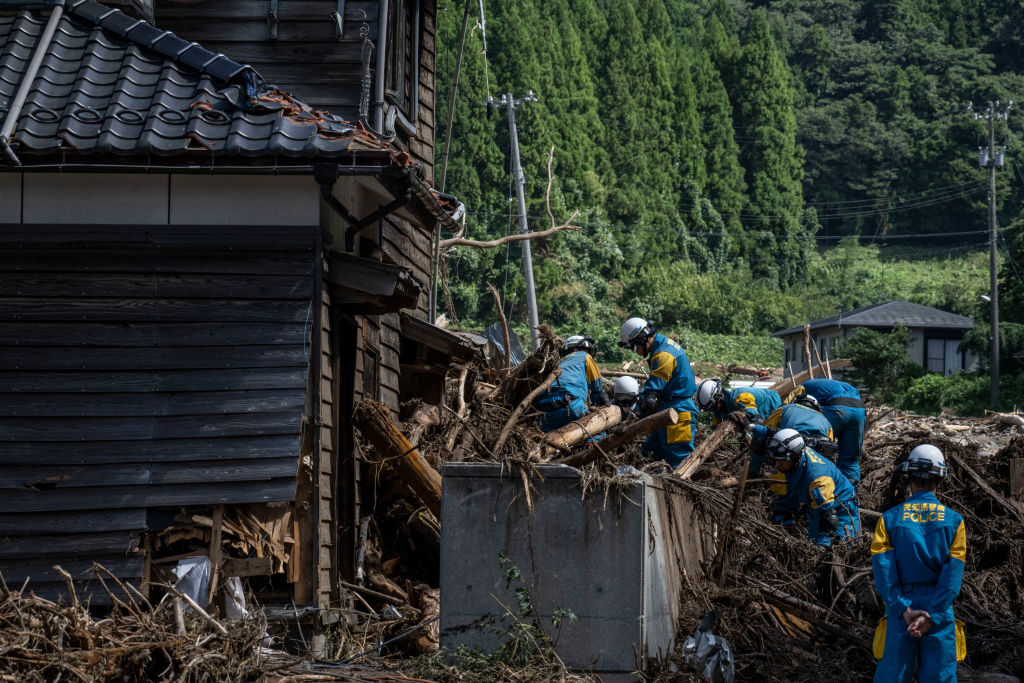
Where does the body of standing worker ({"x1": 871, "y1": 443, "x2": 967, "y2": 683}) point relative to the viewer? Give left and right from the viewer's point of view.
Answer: facing away from the viewer

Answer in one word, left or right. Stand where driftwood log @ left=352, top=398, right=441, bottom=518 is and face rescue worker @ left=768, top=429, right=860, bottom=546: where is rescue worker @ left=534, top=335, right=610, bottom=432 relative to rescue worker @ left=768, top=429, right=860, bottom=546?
left

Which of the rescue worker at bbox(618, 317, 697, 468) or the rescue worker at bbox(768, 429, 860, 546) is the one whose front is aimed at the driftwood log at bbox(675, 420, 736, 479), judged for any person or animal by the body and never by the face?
the rescue worker at bbox(768, 429, 860, 546)

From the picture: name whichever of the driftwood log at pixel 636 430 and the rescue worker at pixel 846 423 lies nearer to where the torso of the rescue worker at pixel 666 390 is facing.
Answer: the driftwood log

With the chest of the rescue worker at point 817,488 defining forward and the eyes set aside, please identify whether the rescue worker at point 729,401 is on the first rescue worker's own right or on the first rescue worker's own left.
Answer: on the first rescue worker's own right

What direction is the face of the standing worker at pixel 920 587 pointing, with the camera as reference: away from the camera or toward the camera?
away from the camera

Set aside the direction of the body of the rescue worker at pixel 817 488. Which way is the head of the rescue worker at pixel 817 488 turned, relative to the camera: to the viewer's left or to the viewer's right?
to the viewer's left

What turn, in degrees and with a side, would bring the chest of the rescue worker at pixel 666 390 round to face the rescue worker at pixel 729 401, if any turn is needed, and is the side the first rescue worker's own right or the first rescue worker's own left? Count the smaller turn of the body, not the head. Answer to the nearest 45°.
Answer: approximately 135° to the first rescue worker's own right

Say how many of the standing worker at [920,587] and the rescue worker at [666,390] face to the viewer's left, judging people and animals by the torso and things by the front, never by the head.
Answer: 1

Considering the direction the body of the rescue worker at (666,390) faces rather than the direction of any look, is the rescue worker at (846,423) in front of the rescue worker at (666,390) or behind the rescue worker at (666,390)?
behind

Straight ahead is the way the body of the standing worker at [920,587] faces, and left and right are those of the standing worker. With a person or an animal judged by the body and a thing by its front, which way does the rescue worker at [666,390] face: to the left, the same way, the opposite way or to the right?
to the left

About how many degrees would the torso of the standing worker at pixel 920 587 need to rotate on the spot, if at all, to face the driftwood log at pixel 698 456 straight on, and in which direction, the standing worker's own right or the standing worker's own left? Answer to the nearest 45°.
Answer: approximately 45° to the standing worker's own left

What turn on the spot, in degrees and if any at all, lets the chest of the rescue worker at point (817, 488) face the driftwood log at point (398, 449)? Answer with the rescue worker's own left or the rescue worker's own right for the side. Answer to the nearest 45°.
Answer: approximately 45° to the rescue worker's own right

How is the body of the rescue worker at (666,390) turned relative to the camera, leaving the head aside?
to the viewer's left

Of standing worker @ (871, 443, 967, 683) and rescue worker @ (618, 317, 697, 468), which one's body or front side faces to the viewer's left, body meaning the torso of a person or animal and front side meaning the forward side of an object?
the rescue worker
